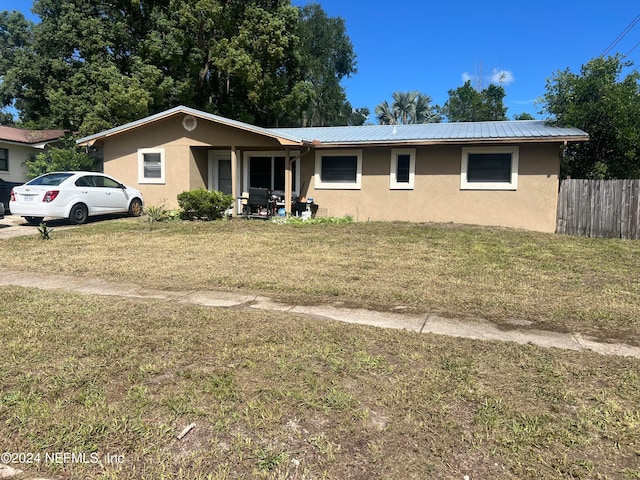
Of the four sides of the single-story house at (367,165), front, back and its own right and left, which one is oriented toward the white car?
right

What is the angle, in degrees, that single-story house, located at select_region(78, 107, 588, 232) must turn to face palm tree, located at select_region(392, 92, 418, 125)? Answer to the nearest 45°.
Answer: approximately 180°

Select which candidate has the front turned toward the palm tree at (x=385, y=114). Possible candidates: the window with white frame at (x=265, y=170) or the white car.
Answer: the white car

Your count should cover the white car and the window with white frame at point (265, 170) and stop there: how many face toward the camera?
1

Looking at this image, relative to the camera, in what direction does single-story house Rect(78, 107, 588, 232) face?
facing the viewer

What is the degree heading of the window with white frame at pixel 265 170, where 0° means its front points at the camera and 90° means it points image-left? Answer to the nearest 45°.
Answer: approximately 0°

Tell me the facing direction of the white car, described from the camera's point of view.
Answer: facing away from the viewer and to the right of the viewer

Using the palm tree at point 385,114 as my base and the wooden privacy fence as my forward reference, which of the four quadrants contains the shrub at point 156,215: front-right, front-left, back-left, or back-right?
front-right

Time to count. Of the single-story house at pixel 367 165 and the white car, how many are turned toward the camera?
1

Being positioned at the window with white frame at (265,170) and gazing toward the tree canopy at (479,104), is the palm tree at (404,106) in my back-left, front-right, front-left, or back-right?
front-left

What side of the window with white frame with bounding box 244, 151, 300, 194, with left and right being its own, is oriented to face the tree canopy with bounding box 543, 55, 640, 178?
left

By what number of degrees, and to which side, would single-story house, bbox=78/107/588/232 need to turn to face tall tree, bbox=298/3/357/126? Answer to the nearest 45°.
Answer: approximately 180°

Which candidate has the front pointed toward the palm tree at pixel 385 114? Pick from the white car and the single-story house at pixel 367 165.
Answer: the white car

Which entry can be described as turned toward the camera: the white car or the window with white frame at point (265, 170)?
the window with white frame
